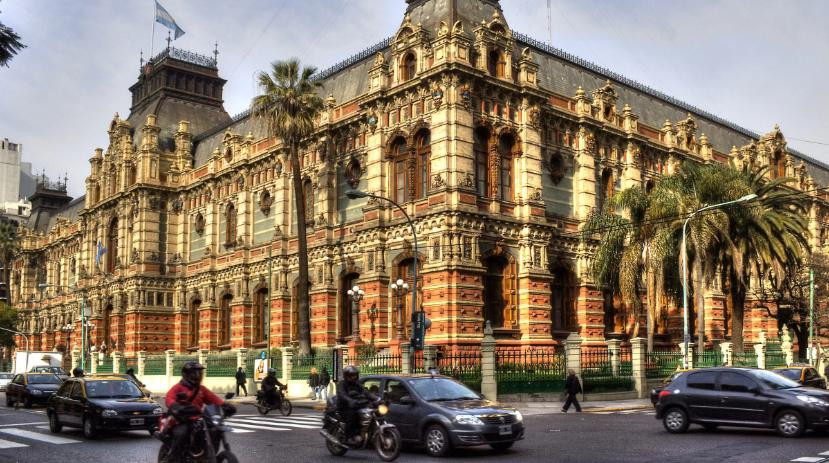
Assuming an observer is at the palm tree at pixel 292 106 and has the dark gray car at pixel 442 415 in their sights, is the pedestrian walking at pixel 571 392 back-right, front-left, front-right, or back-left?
front-left

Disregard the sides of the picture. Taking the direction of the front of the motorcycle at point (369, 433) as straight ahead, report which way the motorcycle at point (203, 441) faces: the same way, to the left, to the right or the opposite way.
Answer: the same way

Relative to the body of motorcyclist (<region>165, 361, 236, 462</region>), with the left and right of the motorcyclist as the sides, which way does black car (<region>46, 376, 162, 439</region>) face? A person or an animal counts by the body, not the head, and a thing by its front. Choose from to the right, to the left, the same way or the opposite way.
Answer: the same way

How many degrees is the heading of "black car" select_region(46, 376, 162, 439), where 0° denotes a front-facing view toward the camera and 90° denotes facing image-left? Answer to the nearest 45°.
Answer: approximately 315°

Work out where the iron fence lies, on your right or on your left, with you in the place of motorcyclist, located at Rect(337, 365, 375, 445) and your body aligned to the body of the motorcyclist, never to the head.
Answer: on your left

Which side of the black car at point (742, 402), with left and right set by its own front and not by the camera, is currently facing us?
right

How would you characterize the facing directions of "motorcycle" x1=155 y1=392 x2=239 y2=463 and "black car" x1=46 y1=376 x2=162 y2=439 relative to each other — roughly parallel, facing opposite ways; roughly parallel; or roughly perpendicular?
roughly parallel
